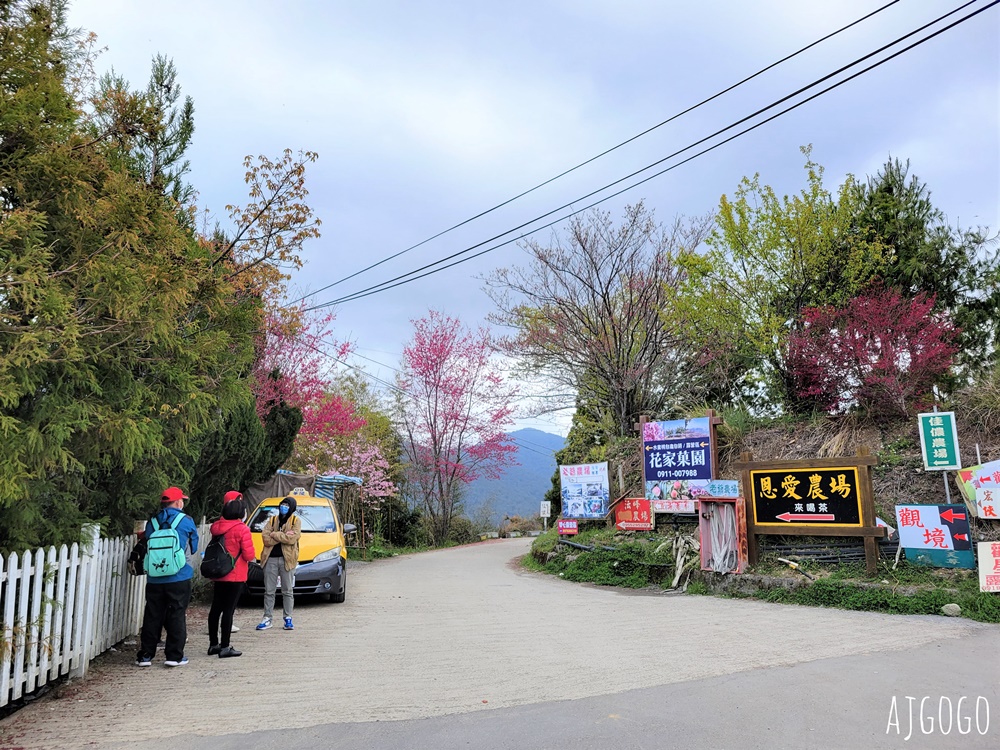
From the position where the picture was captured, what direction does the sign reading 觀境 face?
facing the viewer

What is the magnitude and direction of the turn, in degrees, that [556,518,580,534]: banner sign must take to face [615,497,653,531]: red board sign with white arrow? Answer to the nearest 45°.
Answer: approximately 45° to its left

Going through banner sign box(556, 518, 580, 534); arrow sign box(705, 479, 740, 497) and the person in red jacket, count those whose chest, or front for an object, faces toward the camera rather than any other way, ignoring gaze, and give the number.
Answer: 2

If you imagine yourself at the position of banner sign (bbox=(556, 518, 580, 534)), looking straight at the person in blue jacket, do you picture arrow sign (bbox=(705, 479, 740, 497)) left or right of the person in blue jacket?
left

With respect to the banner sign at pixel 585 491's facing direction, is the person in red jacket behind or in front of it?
in front

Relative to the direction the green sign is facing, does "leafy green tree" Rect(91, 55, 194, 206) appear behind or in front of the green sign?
in front

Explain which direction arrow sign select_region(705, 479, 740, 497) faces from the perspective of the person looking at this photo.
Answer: facing the viewer

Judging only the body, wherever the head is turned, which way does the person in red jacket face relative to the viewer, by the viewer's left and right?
facing away from the viewer and to the right of the viewer

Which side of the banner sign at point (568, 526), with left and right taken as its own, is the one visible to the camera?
front

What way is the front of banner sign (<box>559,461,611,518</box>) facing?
toward the camera

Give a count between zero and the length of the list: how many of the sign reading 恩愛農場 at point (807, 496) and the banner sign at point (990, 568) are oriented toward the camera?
2

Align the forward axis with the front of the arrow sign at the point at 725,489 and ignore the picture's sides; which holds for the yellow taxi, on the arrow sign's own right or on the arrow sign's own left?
on the arrow sign's own right
